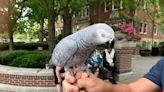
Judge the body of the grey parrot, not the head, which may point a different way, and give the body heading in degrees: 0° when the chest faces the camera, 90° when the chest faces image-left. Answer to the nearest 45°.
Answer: approximately 270°

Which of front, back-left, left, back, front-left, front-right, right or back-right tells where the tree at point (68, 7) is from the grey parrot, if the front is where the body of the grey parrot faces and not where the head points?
left

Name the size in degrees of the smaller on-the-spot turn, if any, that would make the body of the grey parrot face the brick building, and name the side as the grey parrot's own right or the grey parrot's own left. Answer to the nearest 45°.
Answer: approximately 90° to the grey parrot's own left

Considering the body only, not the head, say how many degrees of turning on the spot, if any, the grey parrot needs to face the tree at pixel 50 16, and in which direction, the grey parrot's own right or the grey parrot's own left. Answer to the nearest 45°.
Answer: approximately 90° to the grey parrot's own left

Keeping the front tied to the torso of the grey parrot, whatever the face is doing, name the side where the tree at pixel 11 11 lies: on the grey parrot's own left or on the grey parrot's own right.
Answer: on the grey parrot's own left
